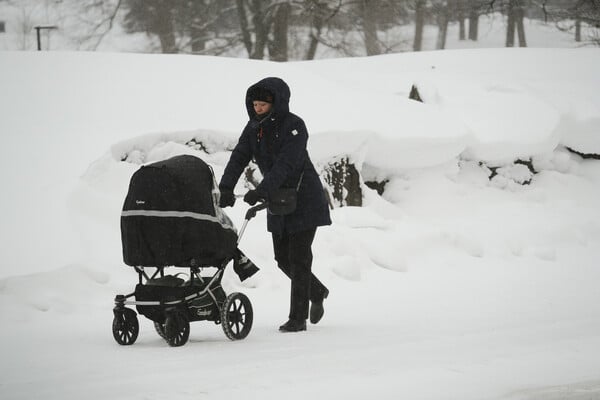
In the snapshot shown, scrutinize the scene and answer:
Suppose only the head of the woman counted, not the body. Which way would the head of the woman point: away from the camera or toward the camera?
toward the camera

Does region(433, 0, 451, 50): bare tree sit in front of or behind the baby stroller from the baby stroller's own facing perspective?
behind

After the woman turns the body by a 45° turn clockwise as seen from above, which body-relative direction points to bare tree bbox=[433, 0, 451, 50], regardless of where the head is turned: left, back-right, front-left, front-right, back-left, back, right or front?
right

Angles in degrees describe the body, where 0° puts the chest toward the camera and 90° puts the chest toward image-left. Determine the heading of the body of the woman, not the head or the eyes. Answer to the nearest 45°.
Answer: approximately 45°

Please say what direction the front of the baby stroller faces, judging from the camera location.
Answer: facing the viewer and to the left of the viewer
